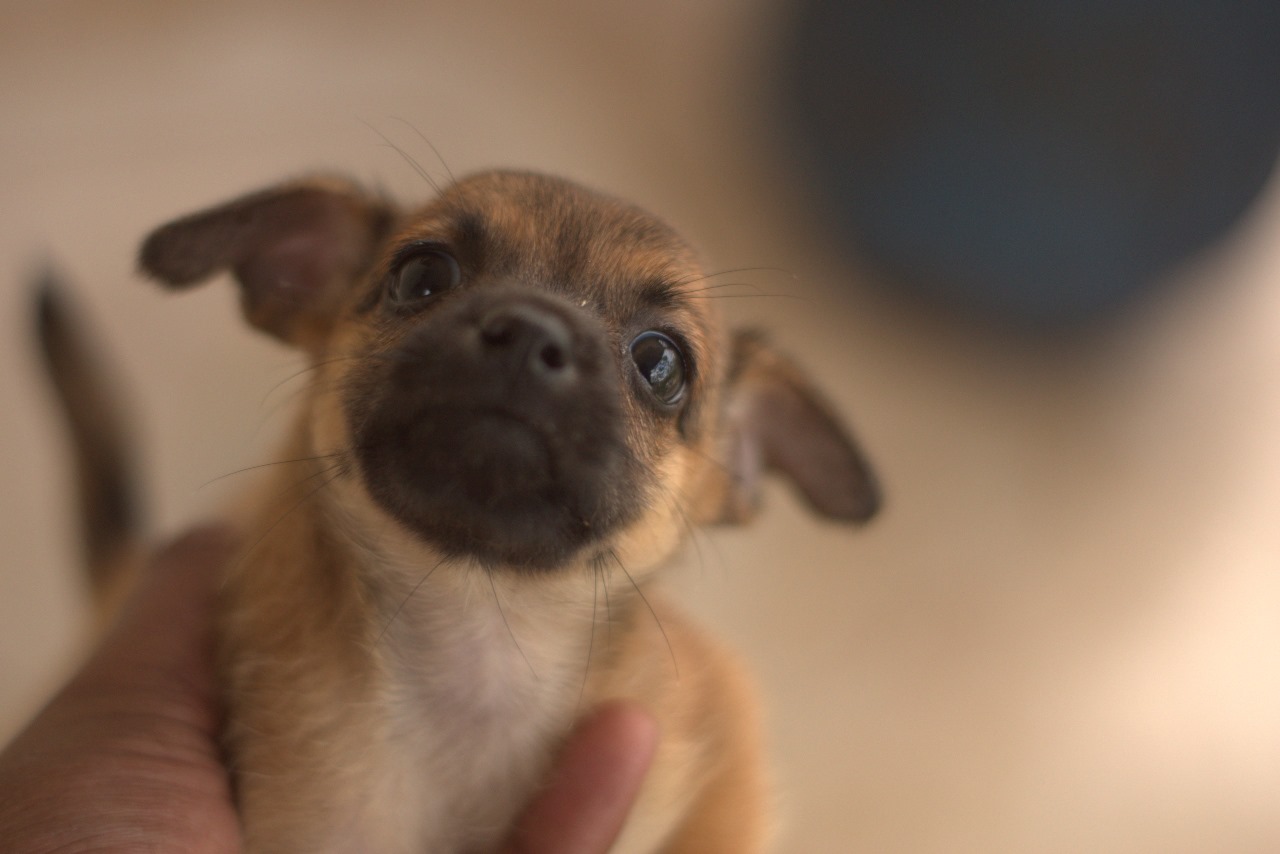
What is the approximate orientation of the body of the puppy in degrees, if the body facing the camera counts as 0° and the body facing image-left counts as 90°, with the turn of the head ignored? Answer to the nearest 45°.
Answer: approximately 0°

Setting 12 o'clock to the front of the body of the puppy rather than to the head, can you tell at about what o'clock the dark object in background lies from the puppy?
The dark object in background is roughly at 7 o'clock from the puppy.
